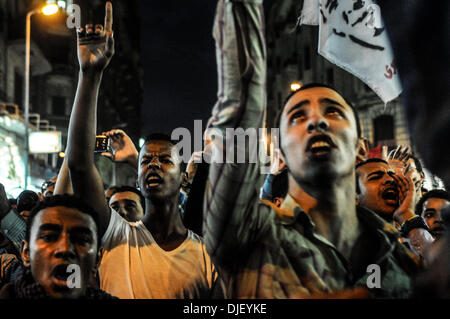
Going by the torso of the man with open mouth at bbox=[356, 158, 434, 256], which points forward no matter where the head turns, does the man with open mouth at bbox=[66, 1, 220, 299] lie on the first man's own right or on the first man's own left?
on the first man's own right

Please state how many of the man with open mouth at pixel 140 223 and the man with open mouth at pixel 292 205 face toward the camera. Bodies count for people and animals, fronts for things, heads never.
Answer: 2

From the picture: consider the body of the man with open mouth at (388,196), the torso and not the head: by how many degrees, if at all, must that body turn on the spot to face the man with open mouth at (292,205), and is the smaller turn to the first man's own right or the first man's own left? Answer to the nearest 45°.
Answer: approximately 45° to the first man's own right

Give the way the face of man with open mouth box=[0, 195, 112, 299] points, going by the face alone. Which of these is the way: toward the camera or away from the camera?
toward the camera

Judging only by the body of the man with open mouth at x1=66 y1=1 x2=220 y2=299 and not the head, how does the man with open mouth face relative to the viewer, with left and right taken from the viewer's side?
facing the viewer

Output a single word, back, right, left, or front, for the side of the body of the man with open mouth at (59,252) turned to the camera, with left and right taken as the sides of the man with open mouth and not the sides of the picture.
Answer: front

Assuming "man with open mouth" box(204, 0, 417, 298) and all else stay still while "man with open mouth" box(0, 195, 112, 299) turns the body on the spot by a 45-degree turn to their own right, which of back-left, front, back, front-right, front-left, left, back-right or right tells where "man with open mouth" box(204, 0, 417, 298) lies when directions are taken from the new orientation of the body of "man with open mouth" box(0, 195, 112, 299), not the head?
left

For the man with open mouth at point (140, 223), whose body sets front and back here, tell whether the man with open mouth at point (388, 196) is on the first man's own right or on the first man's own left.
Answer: on the first man's own left

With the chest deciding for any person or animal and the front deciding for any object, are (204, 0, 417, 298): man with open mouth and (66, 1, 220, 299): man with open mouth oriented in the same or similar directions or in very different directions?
same or similar directions

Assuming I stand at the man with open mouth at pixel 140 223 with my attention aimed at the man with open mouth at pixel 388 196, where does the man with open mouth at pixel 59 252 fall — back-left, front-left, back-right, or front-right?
back-right
